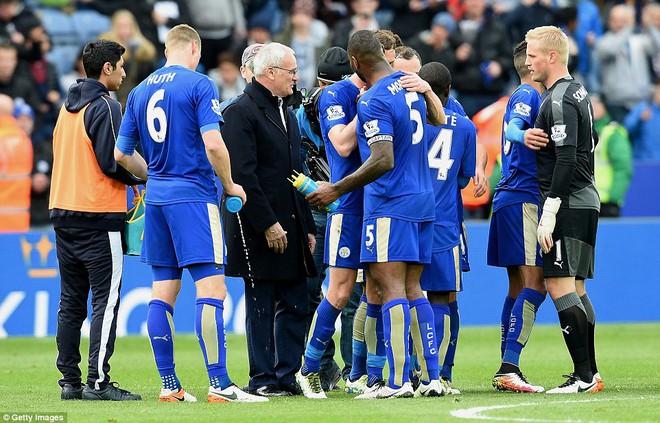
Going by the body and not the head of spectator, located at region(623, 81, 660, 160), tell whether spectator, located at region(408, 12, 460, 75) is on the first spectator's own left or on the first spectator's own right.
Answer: on the first spectator's own right

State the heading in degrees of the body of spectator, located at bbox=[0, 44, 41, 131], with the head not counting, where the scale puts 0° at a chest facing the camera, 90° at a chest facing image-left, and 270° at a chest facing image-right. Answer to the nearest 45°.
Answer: approximately 0°

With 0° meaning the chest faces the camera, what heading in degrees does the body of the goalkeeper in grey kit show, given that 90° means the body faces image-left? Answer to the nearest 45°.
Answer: approximately 90°

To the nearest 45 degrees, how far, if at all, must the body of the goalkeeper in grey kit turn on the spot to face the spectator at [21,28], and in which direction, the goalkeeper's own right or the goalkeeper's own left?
approximately 45° to the goalkeeper's own right

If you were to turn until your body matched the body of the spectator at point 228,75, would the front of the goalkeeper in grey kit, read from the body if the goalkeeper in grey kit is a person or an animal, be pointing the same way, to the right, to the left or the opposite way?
to the right

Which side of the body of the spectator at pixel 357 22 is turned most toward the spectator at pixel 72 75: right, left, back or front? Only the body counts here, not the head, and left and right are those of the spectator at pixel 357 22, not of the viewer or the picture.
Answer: right

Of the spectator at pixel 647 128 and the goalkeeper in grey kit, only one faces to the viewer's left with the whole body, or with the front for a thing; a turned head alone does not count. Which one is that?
the goalkeeper in grey kit

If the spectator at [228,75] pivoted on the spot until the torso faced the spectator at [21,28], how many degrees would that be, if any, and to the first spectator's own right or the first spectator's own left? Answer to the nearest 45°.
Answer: approximately 90° to the first spectator's own right

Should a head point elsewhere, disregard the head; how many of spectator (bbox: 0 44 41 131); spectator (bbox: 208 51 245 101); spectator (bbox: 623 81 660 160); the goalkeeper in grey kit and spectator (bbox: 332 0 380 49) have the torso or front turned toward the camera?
4
